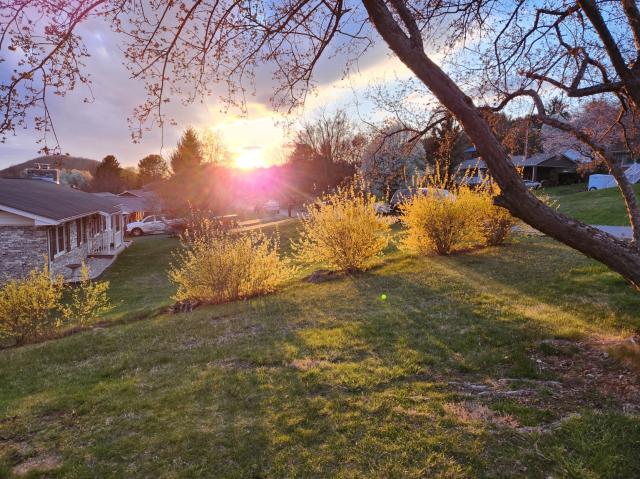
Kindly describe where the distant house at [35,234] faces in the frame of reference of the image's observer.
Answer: facing the viewer and to the right of the viewer

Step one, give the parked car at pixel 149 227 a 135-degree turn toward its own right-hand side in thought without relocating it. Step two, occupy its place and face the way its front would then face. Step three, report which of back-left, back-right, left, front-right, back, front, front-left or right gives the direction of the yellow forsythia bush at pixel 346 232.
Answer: back-right

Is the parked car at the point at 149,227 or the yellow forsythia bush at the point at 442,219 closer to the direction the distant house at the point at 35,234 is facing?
the yellow forsythia bush

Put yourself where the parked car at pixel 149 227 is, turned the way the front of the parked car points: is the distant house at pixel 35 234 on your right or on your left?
on your left

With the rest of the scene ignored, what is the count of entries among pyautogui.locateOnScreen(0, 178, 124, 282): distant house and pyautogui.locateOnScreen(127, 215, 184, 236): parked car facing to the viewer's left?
1

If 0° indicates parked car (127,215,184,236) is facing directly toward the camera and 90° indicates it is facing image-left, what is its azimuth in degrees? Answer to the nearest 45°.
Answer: approximately 90°

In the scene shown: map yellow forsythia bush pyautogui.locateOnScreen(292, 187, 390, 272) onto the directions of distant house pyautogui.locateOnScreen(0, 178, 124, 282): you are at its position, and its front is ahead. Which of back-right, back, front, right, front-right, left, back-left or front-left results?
front

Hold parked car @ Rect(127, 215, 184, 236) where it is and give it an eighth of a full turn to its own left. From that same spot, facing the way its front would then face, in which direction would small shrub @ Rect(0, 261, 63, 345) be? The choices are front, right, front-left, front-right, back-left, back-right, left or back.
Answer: front-left

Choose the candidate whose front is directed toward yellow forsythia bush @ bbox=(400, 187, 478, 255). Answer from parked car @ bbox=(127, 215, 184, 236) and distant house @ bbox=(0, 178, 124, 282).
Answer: the distant house

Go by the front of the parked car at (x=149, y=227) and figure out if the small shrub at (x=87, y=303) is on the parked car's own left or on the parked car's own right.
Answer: on the parked car's own left

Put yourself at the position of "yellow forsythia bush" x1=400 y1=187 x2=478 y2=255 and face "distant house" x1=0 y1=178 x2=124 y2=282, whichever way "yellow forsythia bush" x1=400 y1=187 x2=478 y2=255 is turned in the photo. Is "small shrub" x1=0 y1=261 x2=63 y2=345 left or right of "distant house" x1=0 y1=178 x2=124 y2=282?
left

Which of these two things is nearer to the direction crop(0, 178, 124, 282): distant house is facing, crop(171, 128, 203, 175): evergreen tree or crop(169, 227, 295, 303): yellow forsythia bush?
the yellow forsythia bush
